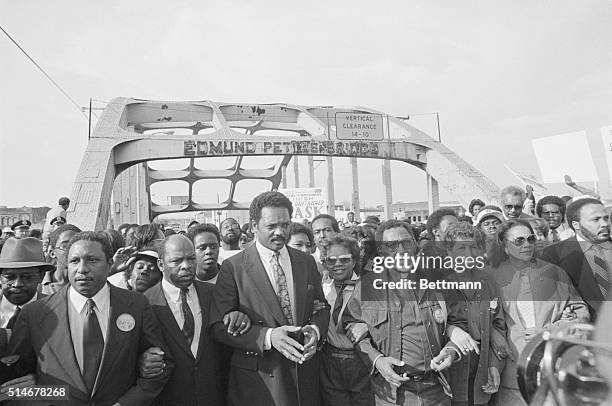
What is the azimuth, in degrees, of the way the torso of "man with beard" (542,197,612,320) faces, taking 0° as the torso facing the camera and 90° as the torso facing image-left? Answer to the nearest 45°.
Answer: approximately 315°

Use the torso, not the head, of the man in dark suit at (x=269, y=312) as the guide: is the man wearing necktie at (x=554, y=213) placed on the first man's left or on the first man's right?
on the first man's left

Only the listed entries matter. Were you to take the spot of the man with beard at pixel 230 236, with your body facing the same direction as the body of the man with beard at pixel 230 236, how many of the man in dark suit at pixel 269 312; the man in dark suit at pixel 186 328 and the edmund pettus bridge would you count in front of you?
2

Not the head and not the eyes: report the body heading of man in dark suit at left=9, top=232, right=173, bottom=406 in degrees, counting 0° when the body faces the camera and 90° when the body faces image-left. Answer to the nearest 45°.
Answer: approximately 0°

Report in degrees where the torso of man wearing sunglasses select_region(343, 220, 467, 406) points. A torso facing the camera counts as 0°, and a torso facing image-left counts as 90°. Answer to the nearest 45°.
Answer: approximately 0°

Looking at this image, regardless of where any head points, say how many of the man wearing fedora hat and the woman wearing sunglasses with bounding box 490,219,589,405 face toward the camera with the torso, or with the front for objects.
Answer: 2

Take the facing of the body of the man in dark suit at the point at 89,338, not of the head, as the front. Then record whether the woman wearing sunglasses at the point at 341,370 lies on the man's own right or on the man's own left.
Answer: on the man's own left

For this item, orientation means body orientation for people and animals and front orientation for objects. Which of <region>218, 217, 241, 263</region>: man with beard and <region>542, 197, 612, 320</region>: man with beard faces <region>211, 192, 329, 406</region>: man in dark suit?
<region>218, 217, 241, 263</region>: man with beard
